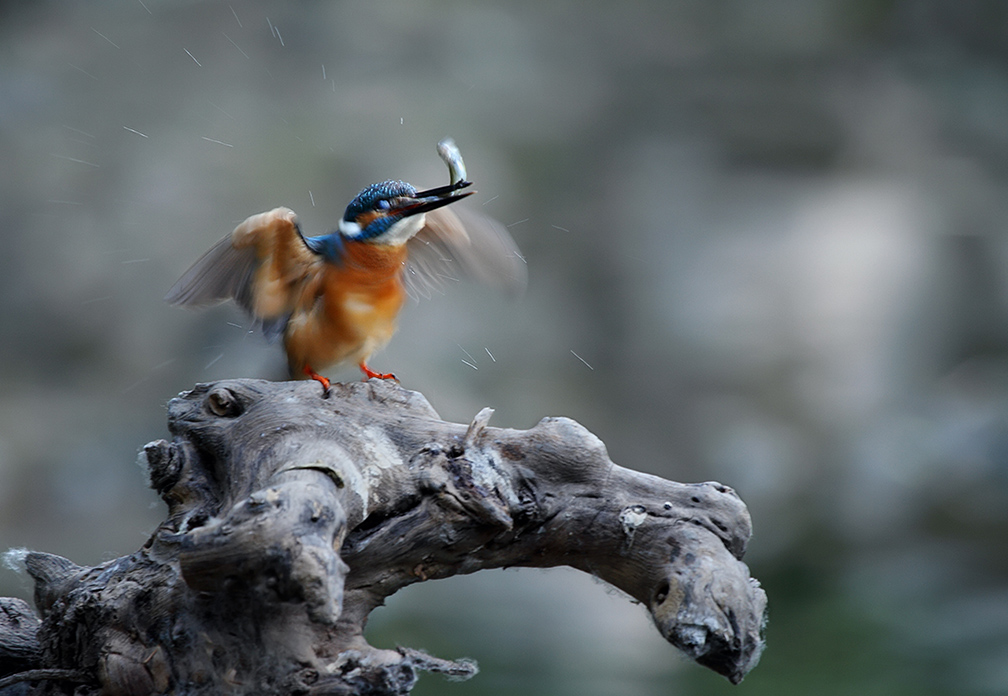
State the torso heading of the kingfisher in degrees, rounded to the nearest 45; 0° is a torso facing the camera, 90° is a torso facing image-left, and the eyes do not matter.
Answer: approximately 315°
